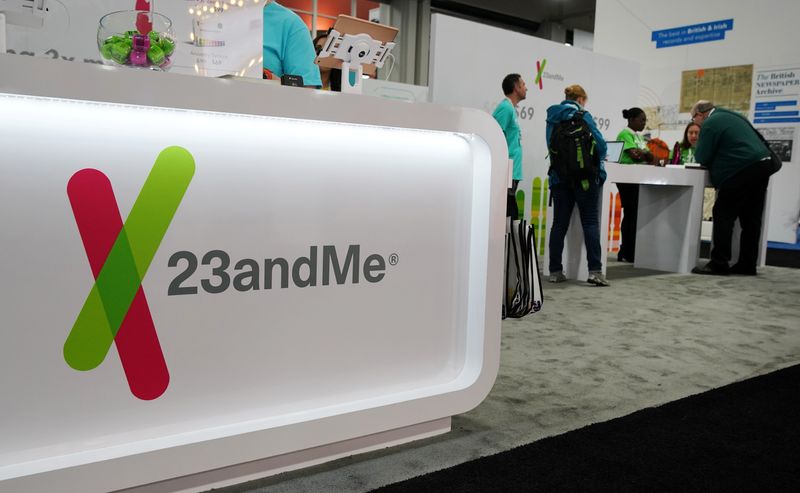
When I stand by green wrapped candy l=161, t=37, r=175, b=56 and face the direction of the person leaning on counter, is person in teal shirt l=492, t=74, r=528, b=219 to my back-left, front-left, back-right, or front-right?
front-left

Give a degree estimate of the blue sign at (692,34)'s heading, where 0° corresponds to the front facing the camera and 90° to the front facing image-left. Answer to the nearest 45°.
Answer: approximately 45°

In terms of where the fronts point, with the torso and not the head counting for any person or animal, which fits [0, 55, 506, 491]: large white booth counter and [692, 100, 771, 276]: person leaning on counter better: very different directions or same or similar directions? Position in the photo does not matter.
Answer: very different directions

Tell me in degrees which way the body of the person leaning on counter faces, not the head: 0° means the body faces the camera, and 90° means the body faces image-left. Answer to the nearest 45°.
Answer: approximately 90°

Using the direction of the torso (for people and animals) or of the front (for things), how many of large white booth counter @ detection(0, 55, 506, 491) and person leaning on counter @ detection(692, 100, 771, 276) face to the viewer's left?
1

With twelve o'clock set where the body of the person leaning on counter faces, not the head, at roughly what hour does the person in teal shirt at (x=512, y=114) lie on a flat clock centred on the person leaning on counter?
The person in teal shirt is roughly at 11 o'clock from the person leaning on counter.

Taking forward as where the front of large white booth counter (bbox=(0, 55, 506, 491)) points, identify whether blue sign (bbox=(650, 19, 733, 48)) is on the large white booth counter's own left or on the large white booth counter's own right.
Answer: on the large white booth counter's own left

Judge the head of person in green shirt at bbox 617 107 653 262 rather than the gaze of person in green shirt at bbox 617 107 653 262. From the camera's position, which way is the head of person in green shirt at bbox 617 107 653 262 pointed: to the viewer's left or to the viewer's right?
to the viewer's right

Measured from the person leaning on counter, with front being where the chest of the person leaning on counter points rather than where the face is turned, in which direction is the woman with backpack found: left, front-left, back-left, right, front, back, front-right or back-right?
front-left
